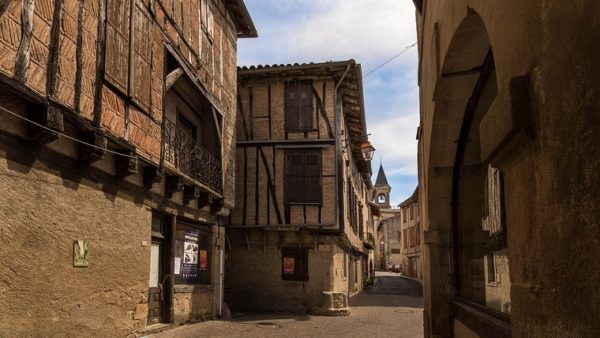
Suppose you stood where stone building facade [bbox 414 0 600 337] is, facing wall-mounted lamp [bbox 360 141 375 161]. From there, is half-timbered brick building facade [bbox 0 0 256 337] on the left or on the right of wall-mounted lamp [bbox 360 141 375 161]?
left

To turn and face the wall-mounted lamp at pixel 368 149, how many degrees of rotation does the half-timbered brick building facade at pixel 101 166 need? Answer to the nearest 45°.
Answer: approximately 90° to its left

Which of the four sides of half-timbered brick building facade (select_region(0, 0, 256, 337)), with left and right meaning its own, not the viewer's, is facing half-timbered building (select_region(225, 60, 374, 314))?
left

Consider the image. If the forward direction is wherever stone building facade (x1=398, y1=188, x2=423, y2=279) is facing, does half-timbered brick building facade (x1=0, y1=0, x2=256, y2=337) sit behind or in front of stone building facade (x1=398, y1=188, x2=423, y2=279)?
in front

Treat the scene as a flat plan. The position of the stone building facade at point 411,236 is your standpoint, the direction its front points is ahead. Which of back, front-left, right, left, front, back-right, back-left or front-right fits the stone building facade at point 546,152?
front-left

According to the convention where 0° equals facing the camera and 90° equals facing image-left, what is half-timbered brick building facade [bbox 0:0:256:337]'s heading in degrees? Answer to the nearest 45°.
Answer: approximately 315°

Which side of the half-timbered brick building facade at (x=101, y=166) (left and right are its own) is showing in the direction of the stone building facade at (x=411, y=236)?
left

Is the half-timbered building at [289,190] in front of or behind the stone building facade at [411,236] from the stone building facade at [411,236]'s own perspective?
in front

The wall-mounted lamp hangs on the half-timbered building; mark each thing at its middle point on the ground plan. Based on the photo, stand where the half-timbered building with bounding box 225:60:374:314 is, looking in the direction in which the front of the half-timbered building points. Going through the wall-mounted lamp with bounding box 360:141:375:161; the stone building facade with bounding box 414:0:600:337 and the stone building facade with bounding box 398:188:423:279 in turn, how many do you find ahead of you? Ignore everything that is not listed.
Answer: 1

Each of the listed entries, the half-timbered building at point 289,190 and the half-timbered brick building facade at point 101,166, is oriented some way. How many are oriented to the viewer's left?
0

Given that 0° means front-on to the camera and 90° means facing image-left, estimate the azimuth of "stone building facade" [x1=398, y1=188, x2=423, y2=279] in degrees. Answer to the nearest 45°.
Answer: approximately 45°
